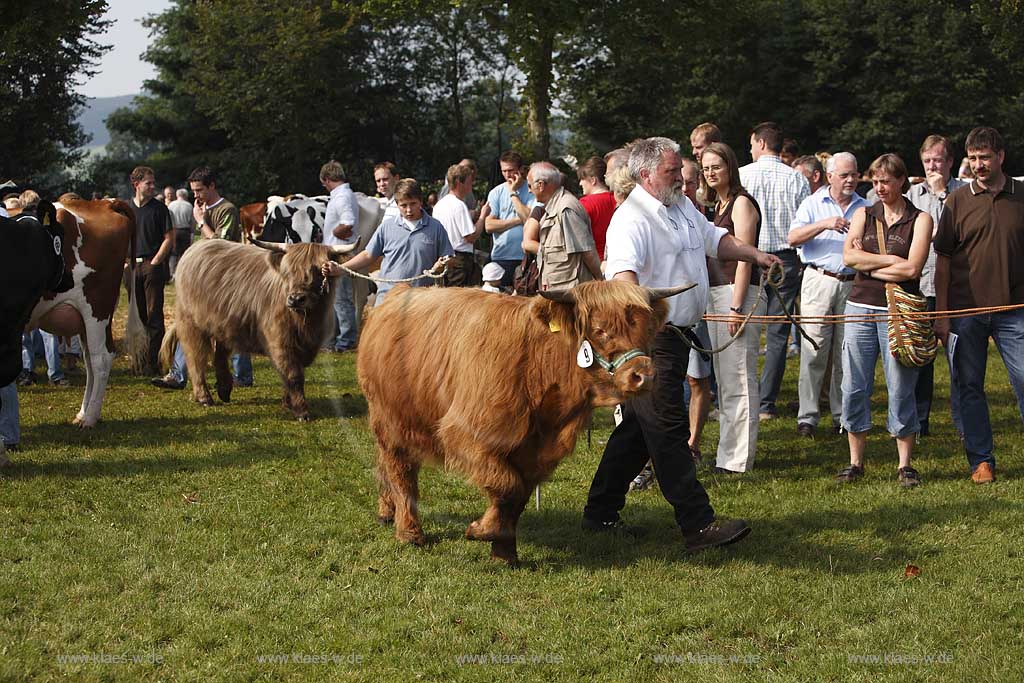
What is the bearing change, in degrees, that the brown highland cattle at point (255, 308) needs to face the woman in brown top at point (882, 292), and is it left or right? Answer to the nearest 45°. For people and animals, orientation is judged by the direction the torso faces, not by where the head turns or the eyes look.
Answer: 0° — it already faces them

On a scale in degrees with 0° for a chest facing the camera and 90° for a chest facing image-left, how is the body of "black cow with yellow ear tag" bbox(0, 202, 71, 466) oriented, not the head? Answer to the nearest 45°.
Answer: approximately 270°

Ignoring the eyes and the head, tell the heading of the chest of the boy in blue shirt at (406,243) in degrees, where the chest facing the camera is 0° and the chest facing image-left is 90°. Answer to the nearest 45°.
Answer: approximately 0°

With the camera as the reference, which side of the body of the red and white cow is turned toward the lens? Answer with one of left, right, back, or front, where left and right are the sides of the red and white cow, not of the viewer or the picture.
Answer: left

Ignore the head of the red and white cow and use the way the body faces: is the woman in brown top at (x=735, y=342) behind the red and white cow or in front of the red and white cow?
behind

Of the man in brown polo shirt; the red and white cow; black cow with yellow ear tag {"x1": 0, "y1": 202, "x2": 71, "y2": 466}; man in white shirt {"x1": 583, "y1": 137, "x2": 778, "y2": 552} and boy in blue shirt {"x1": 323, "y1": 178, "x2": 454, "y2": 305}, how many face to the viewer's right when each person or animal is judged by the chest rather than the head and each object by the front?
2

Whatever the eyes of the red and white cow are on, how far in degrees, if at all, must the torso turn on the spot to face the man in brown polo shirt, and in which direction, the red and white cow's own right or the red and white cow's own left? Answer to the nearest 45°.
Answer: approximately 135° to the red and white cow's own left

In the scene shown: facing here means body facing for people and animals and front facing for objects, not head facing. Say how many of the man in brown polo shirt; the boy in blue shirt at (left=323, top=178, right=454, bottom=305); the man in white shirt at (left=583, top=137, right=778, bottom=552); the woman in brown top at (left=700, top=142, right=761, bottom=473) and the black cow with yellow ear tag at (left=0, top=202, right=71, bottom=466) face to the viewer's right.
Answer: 2

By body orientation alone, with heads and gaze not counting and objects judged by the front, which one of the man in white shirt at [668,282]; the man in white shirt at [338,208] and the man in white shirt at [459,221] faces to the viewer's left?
the man in white shirt at [338,208]

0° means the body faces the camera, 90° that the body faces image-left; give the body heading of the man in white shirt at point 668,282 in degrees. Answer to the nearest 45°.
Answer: approximately 270°
